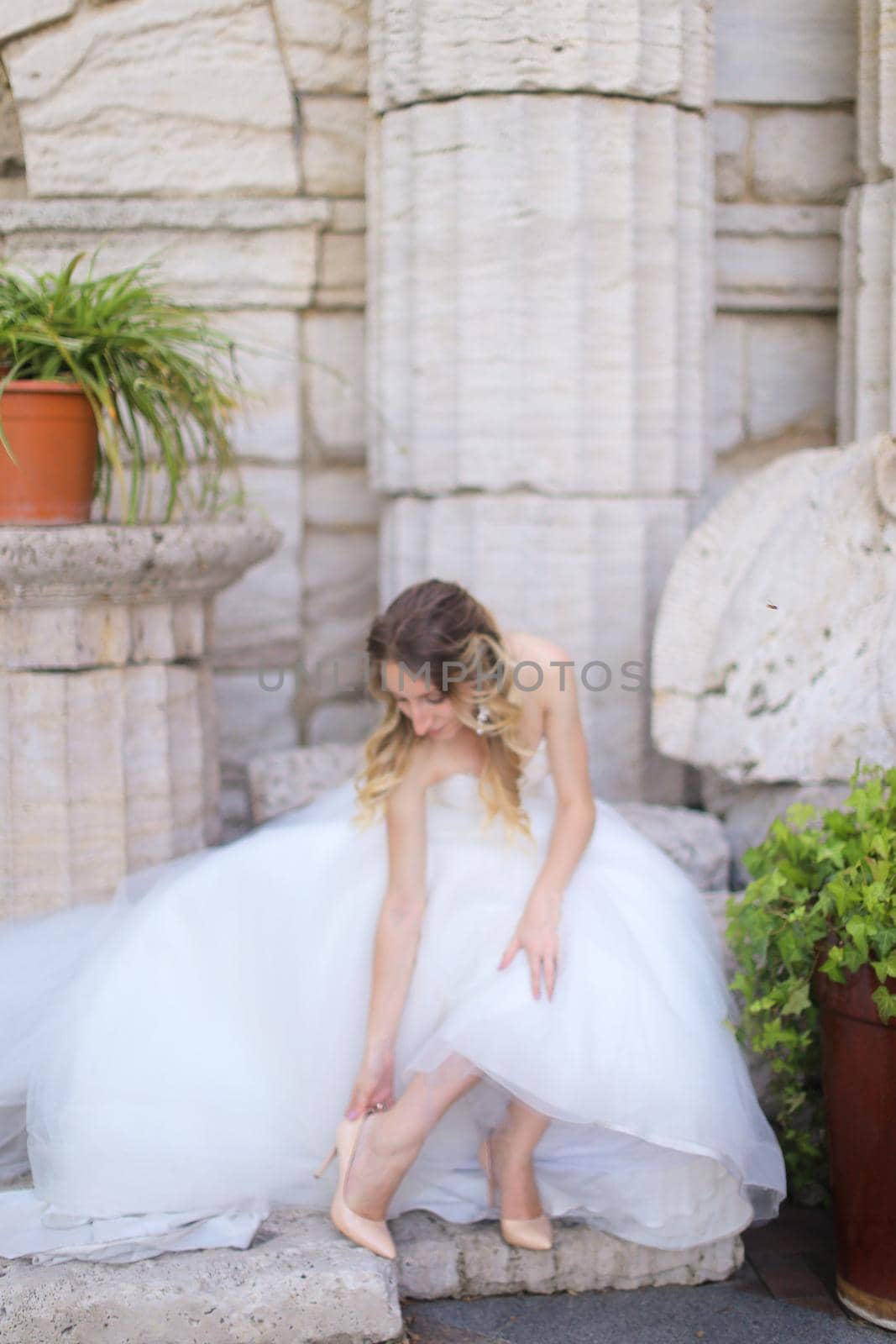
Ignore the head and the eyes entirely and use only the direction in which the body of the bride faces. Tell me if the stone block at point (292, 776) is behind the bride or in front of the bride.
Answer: behind

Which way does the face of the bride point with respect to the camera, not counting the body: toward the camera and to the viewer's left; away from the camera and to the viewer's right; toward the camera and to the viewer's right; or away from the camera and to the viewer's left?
toward the camera and to the viewer's left

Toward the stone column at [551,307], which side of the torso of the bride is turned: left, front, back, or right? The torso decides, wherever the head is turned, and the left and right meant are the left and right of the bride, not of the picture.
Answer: back

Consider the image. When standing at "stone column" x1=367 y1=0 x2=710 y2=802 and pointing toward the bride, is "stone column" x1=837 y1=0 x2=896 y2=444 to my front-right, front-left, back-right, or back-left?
back-left

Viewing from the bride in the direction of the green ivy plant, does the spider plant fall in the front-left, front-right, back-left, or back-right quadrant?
back-left

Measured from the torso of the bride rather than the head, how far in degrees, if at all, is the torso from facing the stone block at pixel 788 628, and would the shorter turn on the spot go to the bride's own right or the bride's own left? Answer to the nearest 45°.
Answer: approximately 135° to the bride's own left

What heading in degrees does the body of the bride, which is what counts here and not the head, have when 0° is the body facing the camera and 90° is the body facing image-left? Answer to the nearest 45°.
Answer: approximately 0°

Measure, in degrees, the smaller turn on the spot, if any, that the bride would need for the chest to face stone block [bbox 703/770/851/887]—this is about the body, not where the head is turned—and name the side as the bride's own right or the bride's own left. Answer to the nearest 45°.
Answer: approximately 135° to the bride's own left
